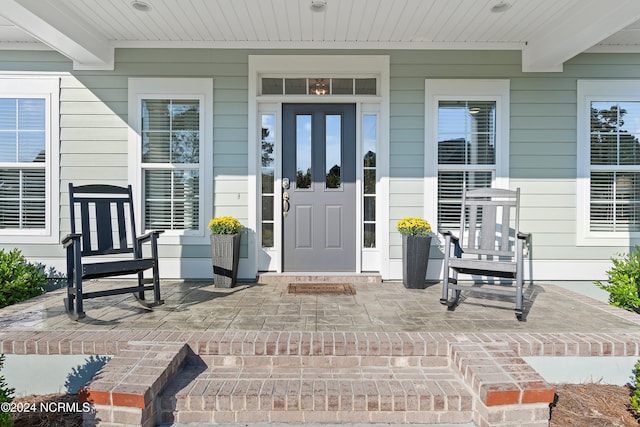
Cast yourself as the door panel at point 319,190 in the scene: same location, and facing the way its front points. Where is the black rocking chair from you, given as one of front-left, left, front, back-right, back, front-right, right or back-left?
front-right

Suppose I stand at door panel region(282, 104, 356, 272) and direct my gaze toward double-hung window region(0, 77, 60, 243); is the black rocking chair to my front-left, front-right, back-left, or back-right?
front-left

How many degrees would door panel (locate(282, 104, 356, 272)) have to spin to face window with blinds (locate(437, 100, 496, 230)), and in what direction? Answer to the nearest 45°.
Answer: approximately 90° to its left

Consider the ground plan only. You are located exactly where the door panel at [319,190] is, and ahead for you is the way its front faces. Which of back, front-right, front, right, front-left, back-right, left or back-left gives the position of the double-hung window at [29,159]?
right

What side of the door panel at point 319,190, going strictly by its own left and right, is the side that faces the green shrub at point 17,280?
right

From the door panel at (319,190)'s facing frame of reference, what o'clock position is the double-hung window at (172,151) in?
The double-hung window is roughly at 3 o'clock from the door panel.

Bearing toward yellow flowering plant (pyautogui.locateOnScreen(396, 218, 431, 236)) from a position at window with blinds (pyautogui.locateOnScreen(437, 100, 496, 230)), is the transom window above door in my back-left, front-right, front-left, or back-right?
front-right

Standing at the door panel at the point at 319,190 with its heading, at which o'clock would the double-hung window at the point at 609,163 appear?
The double-hung window is roughly at 9 o'clock from the door panel.

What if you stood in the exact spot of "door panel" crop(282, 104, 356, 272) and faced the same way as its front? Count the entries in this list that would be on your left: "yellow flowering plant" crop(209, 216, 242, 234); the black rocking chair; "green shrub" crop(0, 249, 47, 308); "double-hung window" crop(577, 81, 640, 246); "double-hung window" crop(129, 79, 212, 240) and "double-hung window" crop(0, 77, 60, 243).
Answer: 1

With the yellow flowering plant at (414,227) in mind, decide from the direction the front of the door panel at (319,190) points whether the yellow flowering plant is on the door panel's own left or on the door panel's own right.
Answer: on the door panel's own left

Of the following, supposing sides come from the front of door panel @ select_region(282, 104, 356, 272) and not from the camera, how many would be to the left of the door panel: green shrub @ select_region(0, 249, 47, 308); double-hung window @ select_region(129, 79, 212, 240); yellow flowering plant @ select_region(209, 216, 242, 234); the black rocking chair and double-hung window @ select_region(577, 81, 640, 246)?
1

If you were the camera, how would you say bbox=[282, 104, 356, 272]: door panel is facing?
facing the viewer
